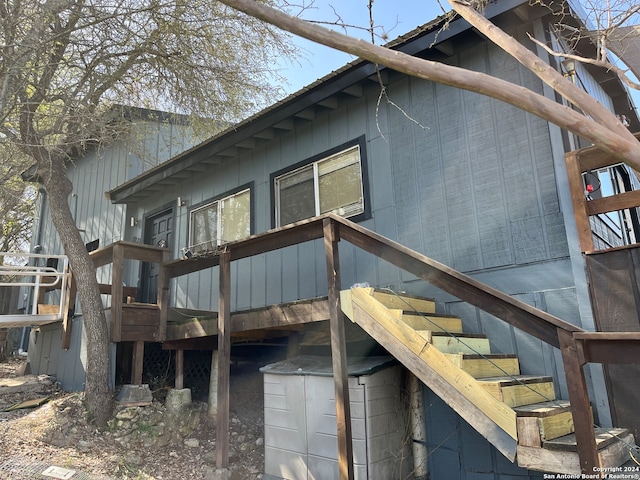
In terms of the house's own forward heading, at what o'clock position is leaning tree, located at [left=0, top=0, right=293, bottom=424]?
The leaning tree is roughly at 2 o'clock from the house.

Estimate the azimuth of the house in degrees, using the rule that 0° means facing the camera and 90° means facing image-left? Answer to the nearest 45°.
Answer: approximately 45°

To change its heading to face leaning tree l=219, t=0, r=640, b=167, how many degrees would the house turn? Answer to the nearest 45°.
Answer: approximately 45° to its left

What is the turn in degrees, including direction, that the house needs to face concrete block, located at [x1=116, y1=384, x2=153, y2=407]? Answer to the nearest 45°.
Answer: approximately 45° to its right
